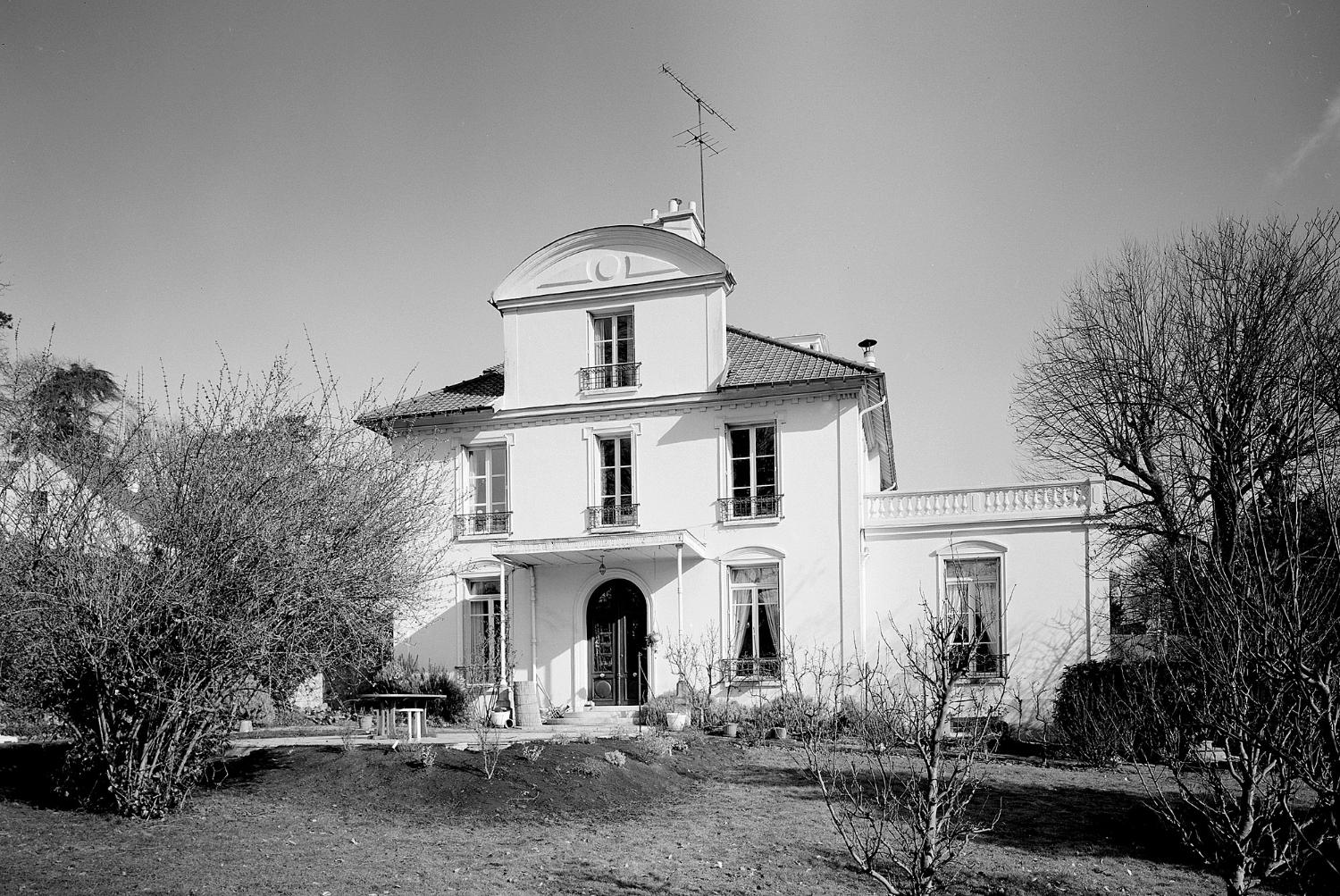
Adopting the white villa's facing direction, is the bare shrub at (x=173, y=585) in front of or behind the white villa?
in front

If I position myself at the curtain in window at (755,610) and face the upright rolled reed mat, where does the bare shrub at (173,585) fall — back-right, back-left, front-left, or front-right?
front-left

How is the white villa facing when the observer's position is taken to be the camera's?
facing the viewer

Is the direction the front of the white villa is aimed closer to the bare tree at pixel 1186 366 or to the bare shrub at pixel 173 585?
the bare shrub

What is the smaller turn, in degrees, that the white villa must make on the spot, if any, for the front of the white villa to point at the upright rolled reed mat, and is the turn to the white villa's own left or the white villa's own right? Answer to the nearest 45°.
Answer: approximately 45° to the white villa's own right

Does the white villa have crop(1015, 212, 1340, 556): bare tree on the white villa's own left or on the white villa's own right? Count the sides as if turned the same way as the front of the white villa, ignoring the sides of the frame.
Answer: on the white villa's own left
